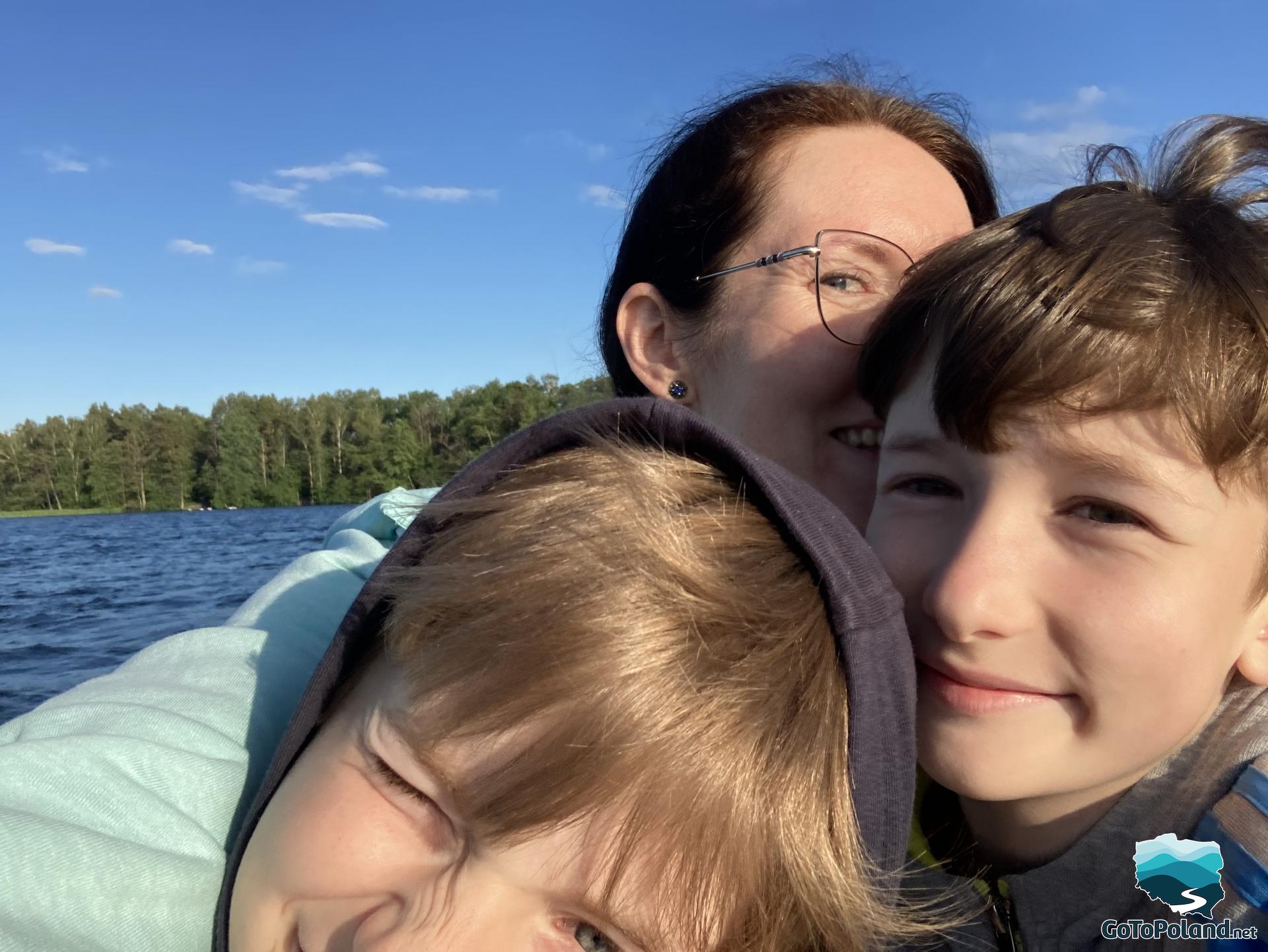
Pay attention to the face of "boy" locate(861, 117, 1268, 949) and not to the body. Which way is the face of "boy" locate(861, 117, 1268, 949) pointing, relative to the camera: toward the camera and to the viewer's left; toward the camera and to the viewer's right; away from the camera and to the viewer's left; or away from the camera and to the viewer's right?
toward the camera and to the viewer's left

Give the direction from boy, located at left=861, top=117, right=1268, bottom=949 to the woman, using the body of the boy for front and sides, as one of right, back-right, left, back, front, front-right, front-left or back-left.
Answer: right

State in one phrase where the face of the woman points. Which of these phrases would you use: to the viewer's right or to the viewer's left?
to the viewer's right

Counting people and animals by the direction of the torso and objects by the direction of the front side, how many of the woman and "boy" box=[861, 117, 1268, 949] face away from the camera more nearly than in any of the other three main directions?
0

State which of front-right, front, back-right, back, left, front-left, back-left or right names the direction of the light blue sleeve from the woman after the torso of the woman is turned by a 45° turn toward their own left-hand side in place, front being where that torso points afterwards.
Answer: back-right

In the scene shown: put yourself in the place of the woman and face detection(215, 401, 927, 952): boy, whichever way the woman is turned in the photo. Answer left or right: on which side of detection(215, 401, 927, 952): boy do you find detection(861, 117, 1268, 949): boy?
left

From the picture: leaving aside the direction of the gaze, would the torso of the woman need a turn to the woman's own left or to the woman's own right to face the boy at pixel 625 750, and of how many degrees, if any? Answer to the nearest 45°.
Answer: approximately 45° to the woman's own right

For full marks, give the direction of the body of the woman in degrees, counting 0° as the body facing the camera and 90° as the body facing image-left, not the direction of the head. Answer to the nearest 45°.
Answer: approximately 315°

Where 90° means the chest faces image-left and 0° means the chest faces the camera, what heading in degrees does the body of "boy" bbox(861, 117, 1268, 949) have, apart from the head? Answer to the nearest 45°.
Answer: approximately 45°
